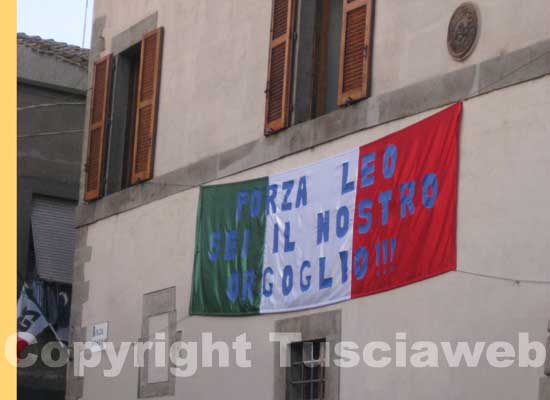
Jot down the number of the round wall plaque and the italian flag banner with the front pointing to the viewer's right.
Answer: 0

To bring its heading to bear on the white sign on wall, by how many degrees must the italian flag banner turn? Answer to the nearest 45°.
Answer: approximately 90° to its right

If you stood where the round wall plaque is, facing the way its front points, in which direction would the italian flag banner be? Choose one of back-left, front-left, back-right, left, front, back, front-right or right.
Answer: right

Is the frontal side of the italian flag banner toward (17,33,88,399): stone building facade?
no

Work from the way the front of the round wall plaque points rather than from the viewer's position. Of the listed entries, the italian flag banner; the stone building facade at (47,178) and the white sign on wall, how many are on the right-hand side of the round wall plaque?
3

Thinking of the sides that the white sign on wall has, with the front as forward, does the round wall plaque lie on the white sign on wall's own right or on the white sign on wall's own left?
on the white sign on wall's own left

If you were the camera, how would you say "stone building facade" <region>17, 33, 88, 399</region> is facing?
facing the viewer and to the right of the viewer

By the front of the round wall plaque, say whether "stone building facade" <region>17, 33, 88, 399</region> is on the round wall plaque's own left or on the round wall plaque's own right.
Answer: on the round wall plaque's own right

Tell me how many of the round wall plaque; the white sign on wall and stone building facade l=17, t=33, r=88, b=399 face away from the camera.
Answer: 0

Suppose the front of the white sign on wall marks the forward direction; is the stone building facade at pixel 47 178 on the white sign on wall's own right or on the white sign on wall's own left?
on the white sign on wall's own right

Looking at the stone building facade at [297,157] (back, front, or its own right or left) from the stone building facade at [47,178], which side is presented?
right

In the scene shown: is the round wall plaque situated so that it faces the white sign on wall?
no

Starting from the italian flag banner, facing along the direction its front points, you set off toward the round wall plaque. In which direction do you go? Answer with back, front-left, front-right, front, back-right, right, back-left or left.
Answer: left

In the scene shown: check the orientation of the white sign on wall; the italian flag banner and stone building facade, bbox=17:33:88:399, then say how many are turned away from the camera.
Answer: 0

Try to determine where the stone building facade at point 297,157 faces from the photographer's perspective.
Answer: facing the viewer and to the left of the viewer

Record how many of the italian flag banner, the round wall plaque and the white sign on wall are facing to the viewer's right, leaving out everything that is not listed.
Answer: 0
